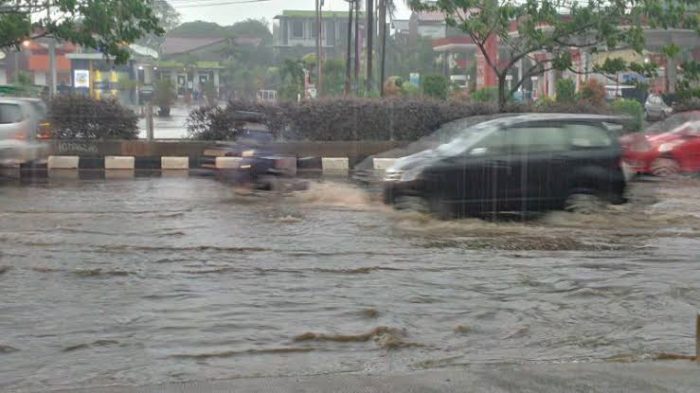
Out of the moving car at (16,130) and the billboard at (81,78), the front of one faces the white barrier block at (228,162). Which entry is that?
the billboard

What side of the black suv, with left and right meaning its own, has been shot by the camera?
left

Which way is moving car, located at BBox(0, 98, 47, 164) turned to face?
to the viewer's left

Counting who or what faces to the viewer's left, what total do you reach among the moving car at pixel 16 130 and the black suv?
2

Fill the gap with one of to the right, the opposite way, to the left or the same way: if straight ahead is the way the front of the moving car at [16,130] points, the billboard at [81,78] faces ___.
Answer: to the left

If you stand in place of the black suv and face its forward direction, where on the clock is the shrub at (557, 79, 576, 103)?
The shrub is roughly at 3 o'clock from the black suv.

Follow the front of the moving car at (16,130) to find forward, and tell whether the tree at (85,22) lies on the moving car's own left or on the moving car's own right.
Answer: on the moving car's own right

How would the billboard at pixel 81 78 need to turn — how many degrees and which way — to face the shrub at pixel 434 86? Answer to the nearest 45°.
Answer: approximately 45° to its left

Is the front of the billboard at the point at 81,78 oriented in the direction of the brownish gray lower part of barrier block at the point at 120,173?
yes

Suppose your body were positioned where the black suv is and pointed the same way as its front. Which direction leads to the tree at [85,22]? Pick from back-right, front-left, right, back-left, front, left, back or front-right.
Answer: front-right
